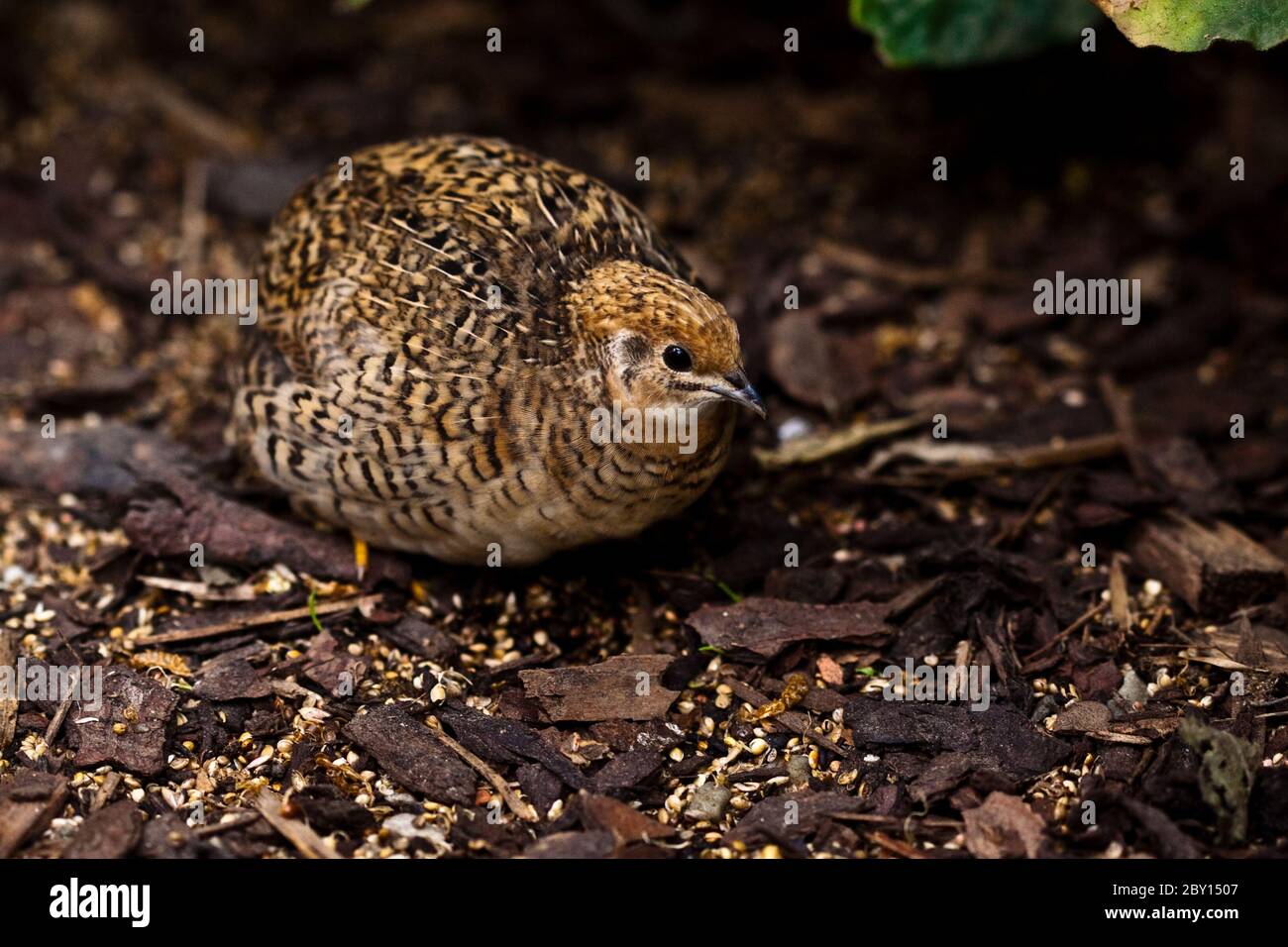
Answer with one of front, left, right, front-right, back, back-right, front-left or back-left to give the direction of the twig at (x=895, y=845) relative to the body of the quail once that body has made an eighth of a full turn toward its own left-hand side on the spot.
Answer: front-right

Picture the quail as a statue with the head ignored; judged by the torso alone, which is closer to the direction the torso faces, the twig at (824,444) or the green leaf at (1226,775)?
the green leaf

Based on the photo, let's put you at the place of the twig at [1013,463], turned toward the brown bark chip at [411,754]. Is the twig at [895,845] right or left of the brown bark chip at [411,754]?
left

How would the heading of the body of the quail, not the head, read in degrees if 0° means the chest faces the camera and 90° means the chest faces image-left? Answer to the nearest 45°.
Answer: approximately 315°

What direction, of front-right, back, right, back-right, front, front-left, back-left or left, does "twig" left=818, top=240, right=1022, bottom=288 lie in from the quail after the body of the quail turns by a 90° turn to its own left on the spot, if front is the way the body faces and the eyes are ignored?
front

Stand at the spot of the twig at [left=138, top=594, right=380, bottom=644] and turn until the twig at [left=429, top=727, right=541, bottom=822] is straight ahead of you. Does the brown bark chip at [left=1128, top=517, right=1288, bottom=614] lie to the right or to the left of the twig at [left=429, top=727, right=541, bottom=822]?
left

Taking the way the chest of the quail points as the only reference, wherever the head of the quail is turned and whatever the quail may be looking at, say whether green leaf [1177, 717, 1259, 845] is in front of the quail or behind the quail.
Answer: in front

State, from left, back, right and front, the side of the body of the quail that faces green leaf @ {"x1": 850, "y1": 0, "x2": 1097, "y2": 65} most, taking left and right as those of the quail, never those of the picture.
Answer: left
